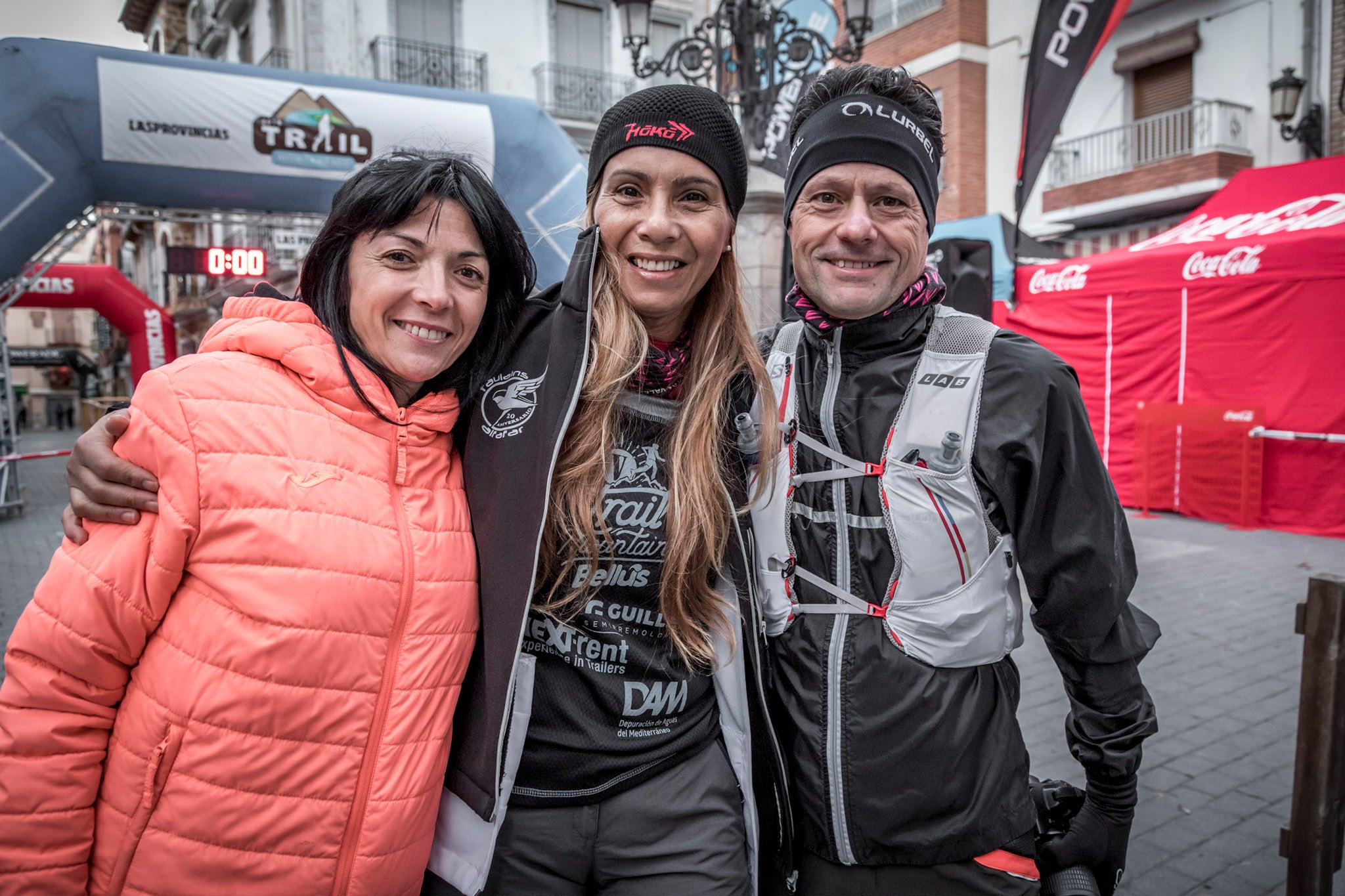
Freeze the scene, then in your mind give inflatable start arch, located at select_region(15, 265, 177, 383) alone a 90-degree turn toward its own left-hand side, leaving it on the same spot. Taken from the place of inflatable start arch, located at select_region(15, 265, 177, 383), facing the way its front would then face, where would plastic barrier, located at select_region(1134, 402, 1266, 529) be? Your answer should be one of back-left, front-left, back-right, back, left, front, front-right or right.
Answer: front-right

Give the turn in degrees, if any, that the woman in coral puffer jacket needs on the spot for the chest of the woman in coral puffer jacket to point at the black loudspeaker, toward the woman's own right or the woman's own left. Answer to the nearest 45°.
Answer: approximately 90° to the woman's own left

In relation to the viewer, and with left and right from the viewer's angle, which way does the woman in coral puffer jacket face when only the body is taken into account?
facing the viewer and to the right of the viewer

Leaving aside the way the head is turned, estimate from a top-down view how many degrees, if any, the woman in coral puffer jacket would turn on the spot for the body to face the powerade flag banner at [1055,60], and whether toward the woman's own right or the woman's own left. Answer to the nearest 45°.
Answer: approximately 90° to the woman's own left

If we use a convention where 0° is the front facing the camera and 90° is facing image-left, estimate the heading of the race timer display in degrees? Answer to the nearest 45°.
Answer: approximately 0°

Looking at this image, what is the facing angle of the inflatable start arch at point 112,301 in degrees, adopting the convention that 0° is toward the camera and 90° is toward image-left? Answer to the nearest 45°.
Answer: approximately 0°

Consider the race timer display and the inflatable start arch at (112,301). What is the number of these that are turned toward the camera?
2

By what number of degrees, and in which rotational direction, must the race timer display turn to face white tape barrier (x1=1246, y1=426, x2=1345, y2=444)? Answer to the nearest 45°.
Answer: approximately 45° to its left

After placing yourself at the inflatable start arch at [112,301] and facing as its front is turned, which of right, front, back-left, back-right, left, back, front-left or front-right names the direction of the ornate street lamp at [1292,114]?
front-left

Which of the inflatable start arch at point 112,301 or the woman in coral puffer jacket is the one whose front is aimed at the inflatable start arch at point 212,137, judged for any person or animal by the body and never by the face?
the inflatable start arch at point 112,301

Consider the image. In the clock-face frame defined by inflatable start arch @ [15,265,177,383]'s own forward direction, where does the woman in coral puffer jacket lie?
The woman in coral puffer jacket is roughly at 12 o'clock from the inflatable start arch.

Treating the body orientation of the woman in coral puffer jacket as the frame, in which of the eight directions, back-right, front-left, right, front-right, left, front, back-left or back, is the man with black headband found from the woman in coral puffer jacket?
front-left
